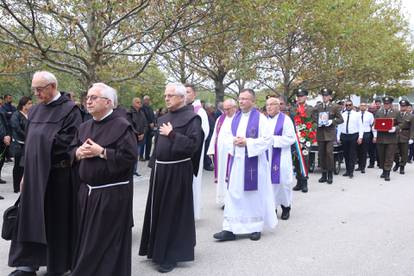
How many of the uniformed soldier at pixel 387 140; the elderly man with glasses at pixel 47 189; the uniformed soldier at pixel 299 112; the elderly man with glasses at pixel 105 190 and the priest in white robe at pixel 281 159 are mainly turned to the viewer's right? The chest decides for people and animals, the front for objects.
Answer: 0

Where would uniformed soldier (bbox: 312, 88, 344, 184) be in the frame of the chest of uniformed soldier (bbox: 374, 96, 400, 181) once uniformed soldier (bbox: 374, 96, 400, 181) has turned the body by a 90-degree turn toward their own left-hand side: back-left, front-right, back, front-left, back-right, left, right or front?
back-right

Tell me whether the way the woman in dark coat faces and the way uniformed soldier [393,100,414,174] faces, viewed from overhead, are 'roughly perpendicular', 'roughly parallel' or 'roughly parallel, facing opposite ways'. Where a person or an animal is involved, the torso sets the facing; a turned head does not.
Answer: roughly parallel, facing opposite ways

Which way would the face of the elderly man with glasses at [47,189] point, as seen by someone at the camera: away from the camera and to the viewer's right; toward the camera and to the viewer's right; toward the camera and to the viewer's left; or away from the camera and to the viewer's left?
toward the camera and to the viewer's left

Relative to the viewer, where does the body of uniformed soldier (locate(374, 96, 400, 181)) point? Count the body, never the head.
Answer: toward the camera

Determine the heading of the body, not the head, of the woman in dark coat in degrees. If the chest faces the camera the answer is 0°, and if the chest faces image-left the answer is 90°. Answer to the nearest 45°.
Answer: approximately 270°

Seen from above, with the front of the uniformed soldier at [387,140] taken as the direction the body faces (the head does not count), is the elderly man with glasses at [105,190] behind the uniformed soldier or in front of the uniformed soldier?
in front

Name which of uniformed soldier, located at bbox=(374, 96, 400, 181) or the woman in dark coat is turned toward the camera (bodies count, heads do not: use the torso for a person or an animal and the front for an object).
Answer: the uniformed soldier

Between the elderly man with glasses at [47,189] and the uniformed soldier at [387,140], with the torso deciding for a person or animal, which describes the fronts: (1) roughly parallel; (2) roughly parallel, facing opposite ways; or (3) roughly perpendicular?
roughly parallel

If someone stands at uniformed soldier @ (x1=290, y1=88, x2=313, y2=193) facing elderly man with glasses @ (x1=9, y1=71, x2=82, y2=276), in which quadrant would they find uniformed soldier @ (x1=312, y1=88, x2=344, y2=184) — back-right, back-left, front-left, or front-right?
back-left

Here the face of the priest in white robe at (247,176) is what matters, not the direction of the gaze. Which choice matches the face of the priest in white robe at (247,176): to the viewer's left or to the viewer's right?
to the viewer's left

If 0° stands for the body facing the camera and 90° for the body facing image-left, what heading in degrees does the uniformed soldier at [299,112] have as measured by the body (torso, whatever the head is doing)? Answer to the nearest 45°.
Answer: approximately 45°

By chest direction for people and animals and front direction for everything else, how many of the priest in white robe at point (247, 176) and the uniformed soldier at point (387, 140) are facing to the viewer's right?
0

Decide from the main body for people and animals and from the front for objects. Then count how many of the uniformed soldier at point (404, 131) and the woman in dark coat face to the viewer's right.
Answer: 1

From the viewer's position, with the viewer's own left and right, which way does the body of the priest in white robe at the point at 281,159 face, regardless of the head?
facing the viewer and to the left of the viewer

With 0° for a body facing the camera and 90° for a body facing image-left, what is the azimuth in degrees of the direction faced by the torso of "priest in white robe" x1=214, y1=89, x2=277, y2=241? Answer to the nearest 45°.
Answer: approximately 45°
